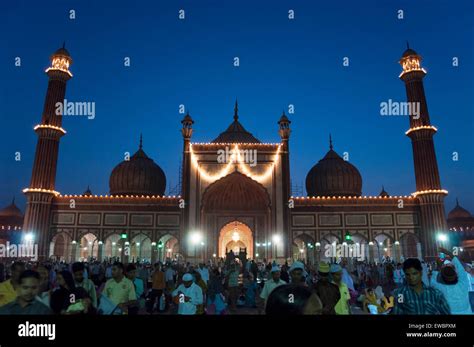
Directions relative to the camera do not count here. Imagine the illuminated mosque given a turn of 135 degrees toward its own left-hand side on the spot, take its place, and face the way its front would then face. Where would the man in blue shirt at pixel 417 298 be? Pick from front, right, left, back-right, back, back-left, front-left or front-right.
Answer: back-right

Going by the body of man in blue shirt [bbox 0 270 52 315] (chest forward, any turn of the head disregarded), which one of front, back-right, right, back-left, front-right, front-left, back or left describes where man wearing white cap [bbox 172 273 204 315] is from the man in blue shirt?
back-left

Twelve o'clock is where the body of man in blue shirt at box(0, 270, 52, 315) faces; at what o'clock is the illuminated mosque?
The illuminated mosque is roughly at 7 o'clock from the man in blue shirt.

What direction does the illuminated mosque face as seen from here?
toward the camera

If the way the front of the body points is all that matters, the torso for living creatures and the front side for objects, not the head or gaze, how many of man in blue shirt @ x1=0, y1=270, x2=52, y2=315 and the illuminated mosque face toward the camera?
2

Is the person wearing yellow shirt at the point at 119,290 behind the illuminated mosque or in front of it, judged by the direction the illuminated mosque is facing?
in front

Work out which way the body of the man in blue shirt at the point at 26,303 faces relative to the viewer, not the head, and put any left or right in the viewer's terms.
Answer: facing the viewer

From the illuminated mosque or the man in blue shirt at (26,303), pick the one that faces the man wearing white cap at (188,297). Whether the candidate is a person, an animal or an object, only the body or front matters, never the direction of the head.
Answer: the illuminated mosque

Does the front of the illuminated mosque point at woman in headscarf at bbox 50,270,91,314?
yes

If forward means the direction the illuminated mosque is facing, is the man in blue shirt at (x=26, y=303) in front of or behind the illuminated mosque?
in front

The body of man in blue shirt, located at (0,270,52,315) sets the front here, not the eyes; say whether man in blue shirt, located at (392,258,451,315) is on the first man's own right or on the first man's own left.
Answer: on the first man's own left
